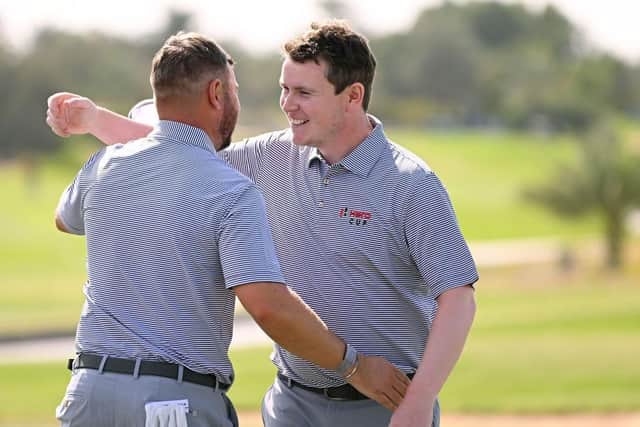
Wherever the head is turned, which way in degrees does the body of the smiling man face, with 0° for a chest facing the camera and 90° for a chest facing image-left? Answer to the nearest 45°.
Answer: approximately 45°

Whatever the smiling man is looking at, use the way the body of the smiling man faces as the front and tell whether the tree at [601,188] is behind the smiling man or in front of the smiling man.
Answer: behind

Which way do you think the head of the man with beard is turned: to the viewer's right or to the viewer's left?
to the viewer's right

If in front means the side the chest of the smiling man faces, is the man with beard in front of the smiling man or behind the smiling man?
in front

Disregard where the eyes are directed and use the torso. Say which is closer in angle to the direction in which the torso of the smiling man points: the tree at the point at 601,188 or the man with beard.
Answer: the man with beard
